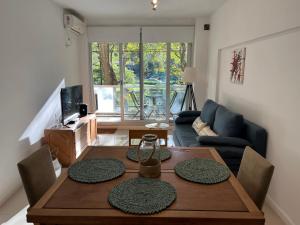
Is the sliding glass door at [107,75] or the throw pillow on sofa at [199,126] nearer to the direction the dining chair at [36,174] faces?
the throw pillow on sofa

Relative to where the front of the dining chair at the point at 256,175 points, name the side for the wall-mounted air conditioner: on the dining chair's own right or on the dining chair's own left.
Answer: on the dining chair's own right

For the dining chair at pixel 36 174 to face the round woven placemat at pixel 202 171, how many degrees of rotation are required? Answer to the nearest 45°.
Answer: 0° — it already faces it

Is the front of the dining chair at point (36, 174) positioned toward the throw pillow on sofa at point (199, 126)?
no

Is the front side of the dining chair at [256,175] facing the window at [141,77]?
no

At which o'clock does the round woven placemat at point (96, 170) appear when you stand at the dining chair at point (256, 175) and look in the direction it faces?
The round woven placemat is roughly at 1 o'clock from the dining chair.

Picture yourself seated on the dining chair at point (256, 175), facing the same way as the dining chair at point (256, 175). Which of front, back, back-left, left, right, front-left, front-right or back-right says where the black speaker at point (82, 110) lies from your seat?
right

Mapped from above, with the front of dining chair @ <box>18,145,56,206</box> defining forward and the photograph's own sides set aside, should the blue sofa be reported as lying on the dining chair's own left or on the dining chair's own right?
on the dining chair's own left

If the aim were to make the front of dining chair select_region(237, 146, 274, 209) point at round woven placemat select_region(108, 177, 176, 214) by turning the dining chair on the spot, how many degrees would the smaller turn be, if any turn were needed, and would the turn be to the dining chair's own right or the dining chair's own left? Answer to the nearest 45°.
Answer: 0° — it already faces it

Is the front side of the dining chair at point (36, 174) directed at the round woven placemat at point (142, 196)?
yes

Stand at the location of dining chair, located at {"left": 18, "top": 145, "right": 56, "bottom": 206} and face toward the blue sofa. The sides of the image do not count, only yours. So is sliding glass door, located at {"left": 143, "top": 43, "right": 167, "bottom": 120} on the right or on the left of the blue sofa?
left

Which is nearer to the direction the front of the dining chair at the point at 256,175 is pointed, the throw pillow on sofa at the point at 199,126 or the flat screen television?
the flat screen television

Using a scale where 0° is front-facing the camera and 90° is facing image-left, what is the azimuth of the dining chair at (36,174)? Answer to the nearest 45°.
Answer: approximately 315°

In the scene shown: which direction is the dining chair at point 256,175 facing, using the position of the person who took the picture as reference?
facing the viewer and to the left of the viewer

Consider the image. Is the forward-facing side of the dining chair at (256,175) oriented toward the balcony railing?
no

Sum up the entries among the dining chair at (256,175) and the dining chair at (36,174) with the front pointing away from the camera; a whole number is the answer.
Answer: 0

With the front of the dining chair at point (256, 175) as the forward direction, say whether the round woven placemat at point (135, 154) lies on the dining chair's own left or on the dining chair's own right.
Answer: on the dining chair's own right
